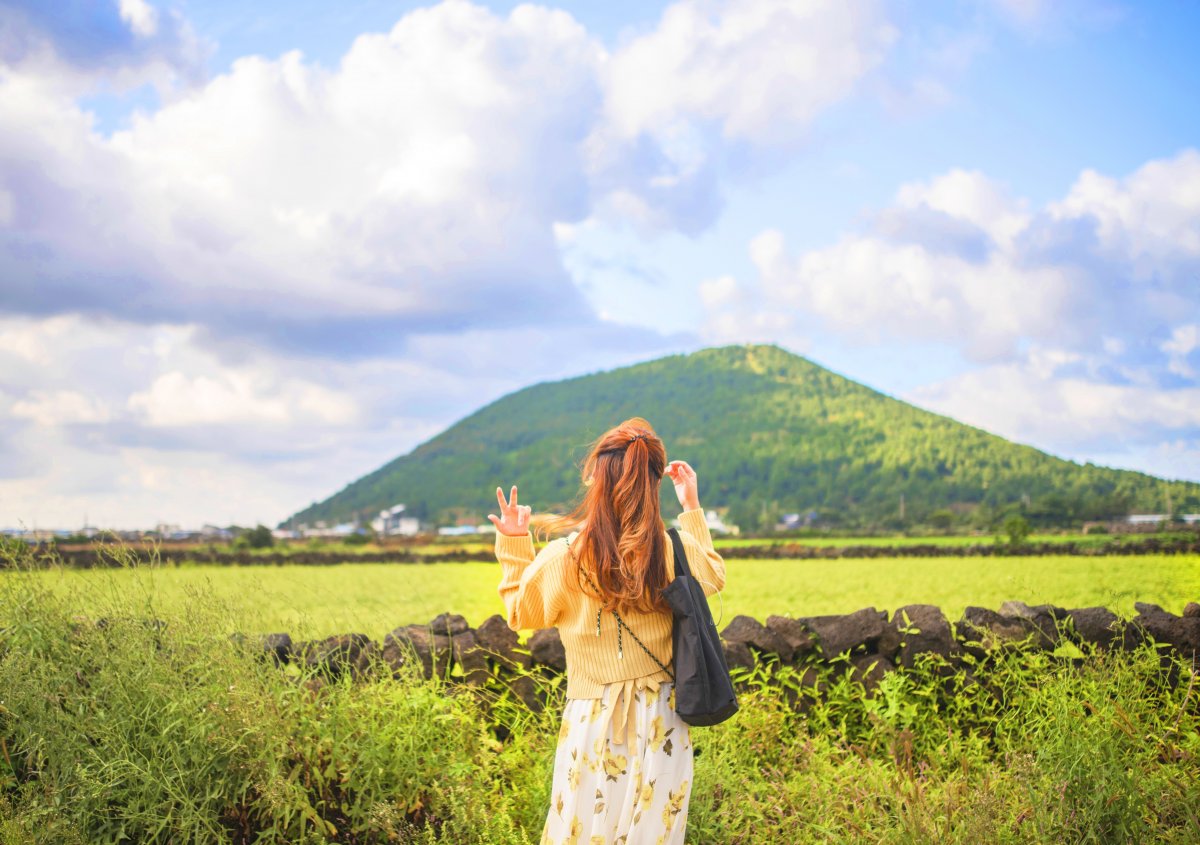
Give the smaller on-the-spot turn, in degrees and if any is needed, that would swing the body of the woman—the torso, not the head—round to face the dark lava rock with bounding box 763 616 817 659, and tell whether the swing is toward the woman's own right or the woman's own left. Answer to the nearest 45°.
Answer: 0° — they already face it

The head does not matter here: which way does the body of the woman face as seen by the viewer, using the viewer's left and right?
facing away from the viewer

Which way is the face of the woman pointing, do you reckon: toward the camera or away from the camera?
away from the camera

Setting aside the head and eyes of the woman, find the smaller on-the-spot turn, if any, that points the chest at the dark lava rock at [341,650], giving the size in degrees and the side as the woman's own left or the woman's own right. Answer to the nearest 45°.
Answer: approximately 45° to the woman's own left

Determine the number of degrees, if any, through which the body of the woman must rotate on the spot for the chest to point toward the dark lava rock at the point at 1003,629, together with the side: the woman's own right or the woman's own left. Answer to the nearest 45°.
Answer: approximately 45° to the woman's own right
